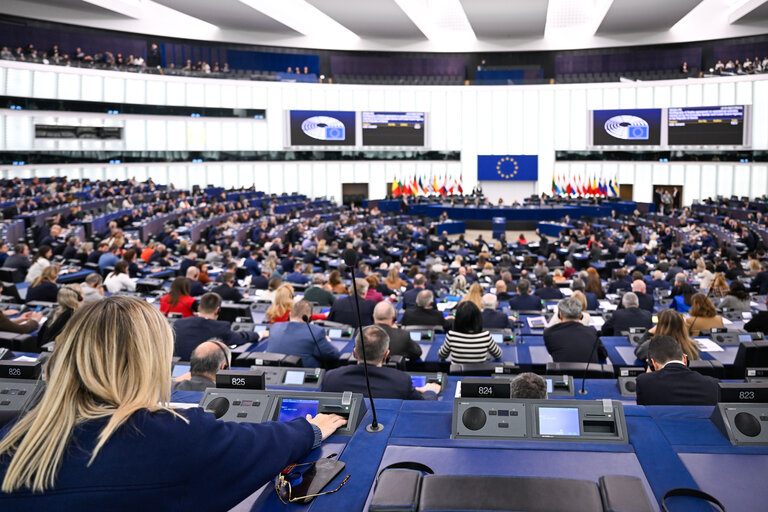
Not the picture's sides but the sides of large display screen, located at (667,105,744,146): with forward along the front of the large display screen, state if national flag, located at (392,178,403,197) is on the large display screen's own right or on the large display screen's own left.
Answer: on the large display screen's own right

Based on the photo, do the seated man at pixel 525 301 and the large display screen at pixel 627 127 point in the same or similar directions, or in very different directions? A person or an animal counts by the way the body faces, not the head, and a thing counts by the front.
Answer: very different directions

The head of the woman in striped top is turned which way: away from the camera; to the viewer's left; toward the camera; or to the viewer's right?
away from the camera

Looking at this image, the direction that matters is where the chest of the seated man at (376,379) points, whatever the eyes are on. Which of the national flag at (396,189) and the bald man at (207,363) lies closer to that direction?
the national flag

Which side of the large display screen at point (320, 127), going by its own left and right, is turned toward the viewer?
front

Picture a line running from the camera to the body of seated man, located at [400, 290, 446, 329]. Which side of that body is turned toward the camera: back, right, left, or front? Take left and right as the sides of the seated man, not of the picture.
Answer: back

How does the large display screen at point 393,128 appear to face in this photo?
toward the camera

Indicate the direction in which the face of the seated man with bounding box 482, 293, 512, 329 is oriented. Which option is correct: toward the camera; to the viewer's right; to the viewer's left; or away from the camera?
away from the camera

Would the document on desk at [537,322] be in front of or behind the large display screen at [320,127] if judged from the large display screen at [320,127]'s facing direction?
in front

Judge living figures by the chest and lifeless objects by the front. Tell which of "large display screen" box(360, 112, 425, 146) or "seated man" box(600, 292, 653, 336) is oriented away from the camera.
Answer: the seated man

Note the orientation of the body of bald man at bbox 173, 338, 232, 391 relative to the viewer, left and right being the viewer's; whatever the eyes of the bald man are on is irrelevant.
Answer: facing away from the viewer and to the right of the viewer

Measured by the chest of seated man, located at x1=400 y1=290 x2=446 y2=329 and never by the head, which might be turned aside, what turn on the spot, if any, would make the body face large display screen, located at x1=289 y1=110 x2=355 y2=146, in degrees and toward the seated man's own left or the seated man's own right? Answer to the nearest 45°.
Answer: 0° — they already face it

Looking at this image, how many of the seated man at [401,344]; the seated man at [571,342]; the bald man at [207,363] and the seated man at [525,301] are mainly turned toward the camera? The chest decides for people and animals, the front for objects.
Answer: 0

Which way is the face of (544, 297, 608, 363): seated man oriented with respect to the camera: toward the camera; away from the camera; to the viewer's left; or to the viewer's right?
away from the camera

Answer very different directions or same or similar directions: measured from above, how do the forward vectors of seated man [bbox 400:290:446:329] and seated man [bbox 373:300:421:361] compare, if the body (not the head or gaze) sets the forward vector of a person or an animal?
same or similar directions

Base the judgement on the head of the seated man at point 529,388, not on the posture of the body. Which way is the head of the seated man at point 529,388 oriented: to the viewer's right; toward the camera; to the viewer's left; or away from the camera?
away from the camera

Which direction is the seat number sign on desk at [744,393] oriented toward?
toward the camera

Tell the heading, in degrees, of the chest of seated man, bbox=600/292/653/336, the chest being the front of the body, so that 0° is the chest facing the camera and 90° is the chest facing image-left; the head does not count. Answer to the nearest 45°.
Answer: approximately 180°

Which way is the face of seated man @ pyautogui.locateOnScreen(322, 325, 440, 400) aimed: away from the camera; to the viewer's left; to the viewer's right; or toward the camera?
away from the camera

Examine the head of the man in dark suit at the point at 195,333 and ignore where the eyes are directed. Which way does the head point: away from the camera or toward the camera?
away from the camera

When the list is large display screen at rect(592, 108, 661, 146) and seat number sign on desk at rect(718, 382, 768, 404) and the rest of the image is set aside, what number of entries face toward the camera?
2
